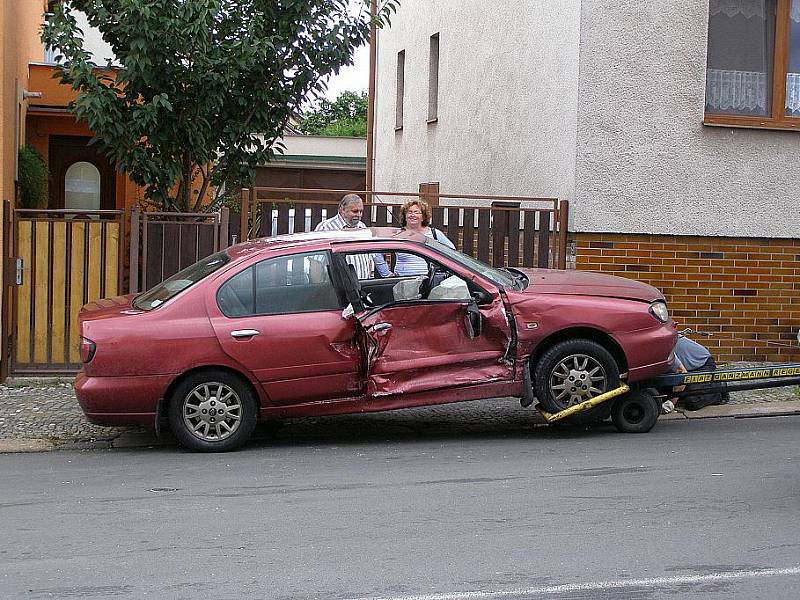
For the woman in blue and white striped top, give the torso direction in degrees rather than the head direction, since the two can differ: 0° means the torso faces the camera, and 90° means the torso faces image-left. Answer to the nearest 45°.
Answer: approximately 0°

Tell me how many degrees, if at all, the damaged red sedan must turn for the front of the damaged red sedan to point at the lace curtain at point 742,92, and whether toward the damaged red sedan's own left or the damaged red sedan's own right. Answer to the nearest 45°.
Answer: approximately 45° to the damaged red sedan's own left

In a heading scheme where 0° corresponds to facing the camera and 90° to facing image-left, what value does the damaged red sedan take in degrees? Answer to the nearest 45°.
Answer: approximately 270°

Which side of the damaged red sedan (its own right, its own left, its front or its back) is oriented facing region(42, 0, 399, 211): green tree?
left

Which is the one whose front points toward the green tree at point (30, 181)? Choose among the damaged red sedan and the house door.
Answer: the house door

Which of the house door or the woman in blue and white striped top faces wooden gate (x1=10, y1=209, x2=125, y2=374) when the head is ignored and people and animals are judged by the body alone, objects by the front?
the house door

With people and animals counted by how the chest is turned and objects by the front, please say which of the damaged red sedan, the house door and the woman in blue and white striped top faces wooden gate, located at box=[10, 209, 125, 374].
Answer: the house door

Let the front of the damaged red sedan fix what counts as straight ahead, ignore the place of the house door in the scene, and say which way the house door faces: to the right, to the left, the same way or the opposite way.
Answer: to the right

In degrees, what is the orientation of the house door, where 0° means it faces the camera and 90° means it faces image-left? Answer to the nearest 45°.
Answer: approximately 0°

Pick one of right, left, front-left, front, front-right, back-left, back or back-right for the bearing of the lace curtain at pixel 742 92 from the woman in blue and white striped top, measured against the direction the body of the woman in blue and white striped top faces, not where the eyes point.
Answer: back-left

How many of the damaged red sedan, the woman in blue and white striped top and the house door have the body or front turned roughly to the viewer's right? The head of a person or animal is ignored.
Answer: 1

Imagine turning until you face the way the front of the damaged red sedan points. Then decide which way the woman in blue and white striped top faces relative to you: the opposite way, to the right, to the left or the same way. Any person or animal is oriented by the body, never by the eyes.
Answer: to the right

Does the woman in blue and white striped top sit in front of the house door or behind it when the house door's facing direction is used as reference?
in front

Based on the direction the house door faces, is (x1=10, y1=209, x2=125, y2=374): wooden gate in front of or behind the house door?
in front
